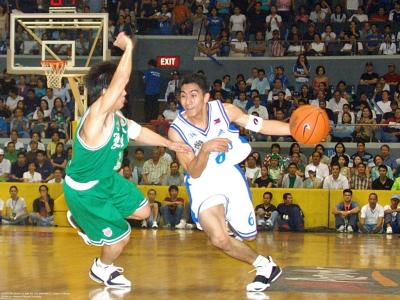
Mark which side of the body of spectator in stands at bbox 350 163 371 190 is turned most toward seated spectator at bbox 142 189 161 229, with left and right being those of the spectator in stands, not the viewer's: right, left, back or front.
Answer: right

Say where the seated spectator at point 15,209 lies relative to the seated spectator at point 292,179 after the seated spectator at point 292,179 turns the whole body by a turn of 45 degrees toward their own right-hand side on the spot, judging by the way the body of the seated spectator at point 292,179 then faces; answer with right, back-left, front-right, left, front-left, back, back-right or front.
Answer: front-right

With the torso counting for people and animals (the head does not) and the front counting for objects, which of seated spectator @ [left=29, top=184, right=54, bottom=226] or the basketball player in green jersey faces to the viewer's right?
the basketball player in green jersey
